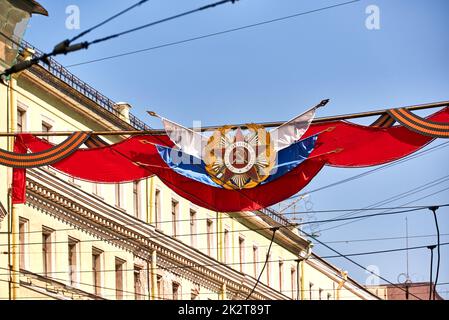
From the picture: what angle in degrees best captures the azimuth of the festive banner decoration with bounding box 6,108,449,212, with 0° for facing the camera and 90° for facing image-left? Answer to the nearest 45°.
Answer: approximately 0°
